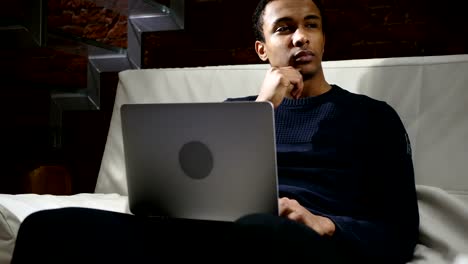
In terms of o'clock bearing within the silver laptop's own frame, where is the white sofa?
The white sofa is roughly at 12 o'clock from the silver laptop.

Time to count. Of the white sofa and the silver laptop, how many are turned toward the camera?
1

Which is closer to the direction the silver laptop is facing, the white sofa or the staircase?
the white sofa

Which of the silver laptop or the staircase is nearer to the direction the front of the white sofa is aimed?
the silver laptop

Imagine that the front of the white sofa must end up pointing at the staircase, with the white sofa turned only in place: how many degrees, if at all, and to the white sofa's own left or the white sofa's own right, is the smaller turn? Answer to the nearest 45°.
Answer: approximately 135° to the white sofa's own right

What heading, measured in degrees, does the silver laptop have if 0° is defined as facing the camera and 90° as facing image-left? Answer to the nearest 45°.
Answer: approximately 225°

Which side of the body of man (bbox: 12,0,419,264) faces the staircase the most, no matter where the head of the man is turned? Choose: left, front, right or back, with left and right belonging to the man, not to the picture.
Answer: right

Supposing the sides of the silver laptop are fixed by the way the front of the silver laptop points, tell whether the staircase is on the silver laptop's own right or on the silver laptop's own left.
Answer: on the silver laptop's own left

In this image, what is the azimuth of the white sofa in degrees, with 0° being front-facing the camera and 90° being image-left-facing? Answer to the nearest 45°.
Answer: approximately 0°
